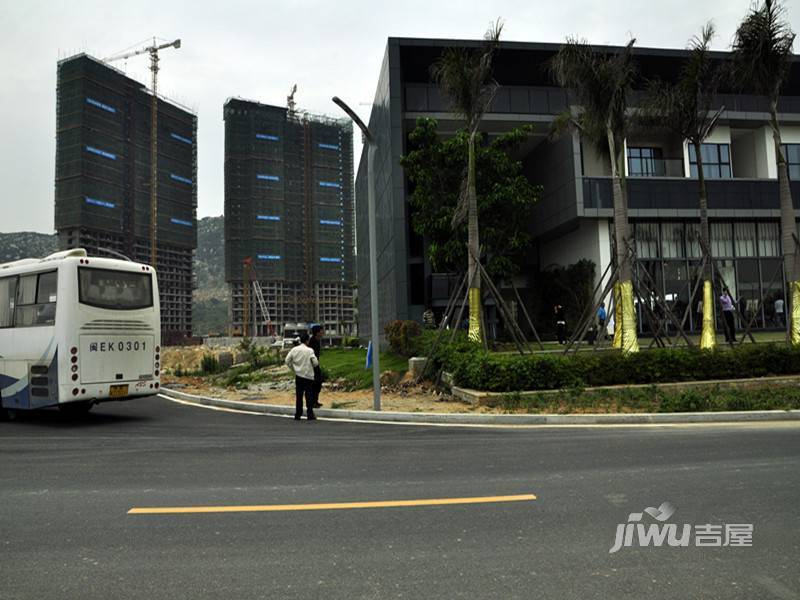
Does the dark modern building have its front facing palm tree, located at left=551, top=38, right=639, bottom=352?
yes

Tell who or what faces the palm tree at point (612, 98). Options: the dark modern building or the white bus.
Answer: the dark modern building

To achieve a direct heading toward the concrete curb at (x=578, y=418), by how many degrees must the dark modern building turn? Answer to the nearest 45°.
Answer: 0° — it already faces it

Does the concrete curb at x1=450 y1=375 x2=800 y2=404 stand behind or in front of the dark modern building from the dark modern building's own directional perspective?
in front

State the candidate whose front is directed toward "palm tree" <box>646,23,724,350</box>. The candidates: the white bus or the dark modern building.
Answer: the dark modern building

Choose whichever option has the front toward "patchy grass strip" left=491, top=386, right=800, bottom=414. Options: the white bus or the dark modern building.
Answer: the dark modern building

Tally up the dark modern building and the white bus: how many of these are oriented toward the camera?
1

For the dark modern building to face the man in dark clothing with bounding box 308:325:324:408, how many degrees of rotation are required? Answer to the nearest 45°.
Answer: approximately 45° to its right

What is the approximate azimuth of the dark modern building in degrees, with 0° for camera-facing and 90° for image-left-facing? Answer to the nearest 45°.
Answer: approximately 0°

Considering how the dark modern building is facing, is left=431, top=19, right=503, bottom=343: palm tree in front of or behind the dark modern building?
in front
